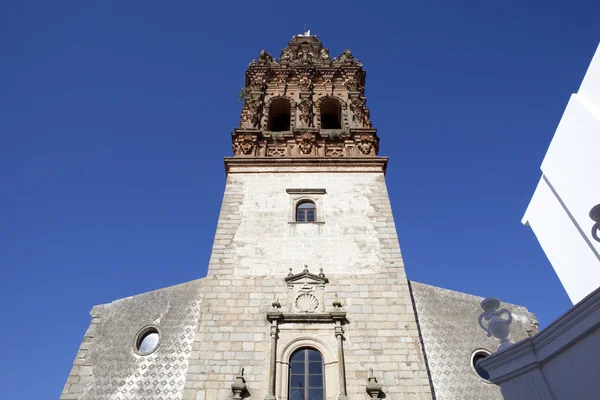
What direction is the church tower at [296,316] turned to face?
toward the camera
